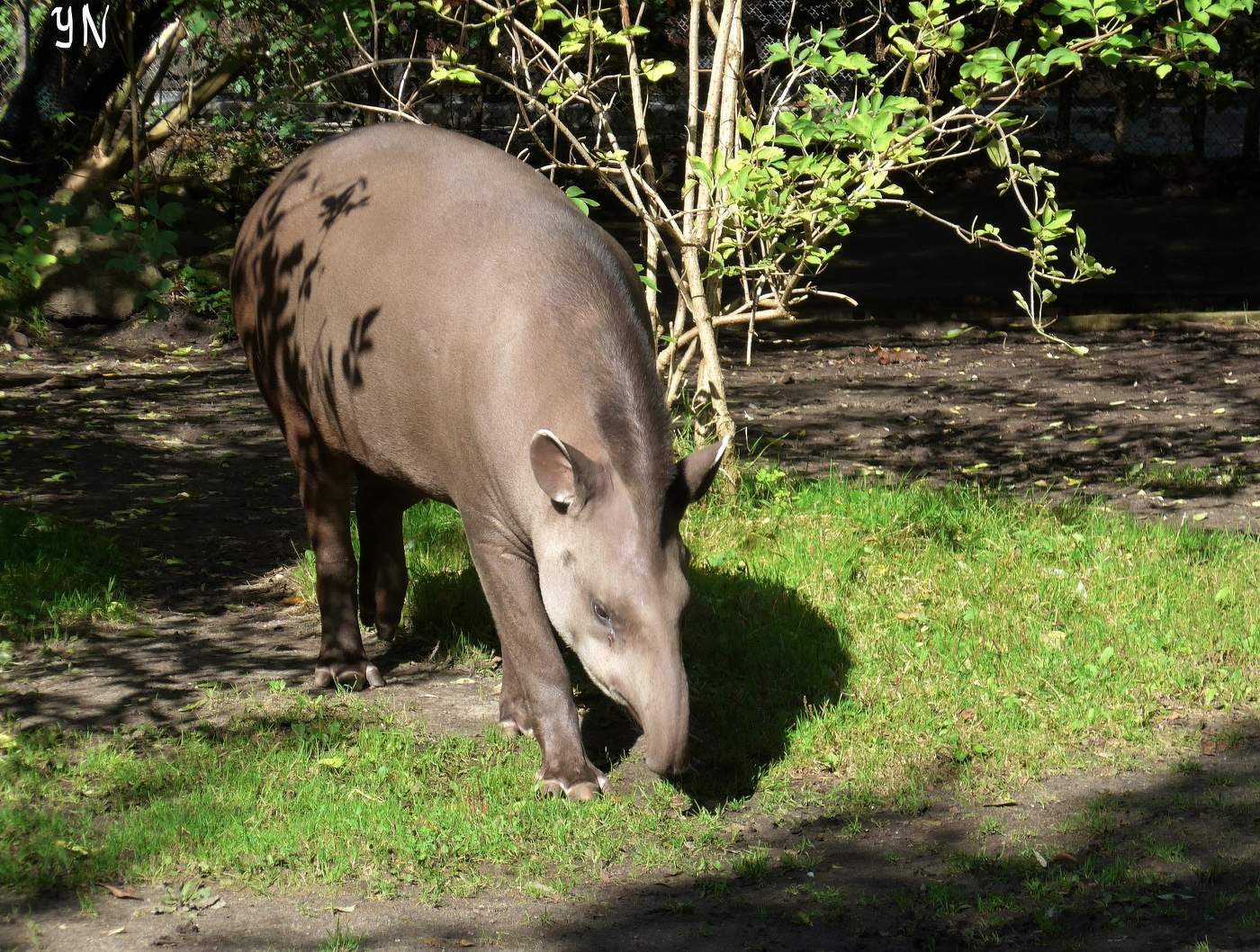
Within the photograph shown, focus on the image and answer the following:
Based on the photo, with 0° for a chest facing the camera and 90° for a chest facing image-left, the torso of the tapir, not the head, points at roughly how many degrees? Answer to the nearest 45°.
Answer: approximately 315°

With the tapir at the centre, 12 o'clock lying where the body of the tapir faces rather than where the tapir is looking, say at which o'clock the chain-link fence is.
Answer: The chain-link fence is roughly at 8 o'clock from the tapir.

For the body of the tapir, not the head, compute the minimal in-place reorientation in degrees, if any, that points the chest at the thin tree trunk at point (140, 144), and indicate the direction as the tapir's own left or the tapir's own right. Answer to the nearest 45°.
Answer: approximately 135° to the tapir's own left
